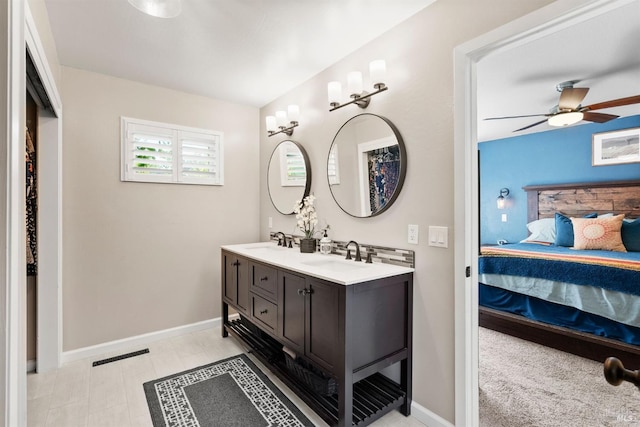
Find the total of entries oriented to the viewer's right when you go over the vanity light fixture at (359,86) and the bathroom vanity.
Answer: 0

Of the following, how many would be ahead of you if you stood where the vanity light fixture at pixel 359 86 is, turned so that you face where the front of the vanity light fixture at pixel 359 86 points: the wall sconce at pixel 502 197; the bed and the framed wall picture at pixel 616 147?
0

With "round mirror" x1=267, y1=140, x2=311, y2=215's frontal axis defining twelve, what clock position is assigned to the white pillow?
The white pillow is roughly at 7 o'clock from the round mirror.

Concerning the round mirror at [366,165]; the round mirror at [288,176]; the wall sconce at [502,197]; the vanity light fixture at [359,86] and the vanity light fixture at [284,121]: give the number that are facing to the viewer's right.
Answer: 0

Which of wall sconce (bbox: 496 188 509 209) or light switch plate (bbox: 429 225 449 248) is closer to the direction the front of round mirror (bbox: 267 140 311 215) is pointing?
the light switch plate

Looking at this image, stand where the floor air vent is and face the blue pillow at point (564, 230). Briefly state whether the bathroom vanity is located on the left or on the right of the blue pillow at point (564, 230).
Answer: right

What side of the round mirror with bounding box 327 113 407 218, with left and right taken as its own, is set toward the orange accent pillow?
back

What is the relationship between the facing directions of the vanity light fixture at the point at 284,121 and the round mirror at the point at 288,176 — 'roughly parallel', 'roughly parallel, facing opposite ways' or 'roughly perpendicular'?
roughly parallel

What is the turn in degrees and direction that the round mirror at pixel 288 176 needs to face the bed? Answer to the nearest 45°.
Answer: approximately 135° to its left

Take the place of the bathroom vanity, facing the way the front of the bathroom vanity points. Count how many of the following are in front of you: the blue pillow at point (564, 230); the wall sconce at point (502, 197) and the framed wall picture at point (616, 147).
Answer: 0

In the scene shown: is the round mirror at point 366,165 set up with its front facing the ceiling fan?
no

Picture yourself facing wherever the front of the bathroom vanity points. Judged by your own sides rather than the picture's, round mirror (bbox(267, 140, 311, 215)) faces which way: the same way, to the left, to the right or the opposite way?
the same way

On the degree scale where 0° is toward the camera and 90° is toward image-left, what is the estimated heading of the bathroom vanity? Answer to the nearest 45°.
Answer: approximately 45°

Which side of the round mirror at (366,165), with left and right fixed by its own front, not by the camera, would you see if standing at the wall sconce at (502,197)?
back

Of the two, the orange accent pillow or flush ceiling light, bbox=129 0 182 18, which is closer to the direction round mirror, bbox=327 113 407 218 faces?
the flush ceiling light

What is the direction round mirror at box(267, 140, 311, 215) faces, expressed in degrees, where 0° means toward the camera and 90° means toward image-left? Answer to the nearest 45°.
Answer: approximately 45°

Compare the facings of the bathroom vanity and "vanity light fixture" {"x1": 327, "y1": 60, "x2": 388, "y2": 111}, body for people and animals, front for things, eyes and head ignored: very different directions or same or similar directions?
same or similar directions
